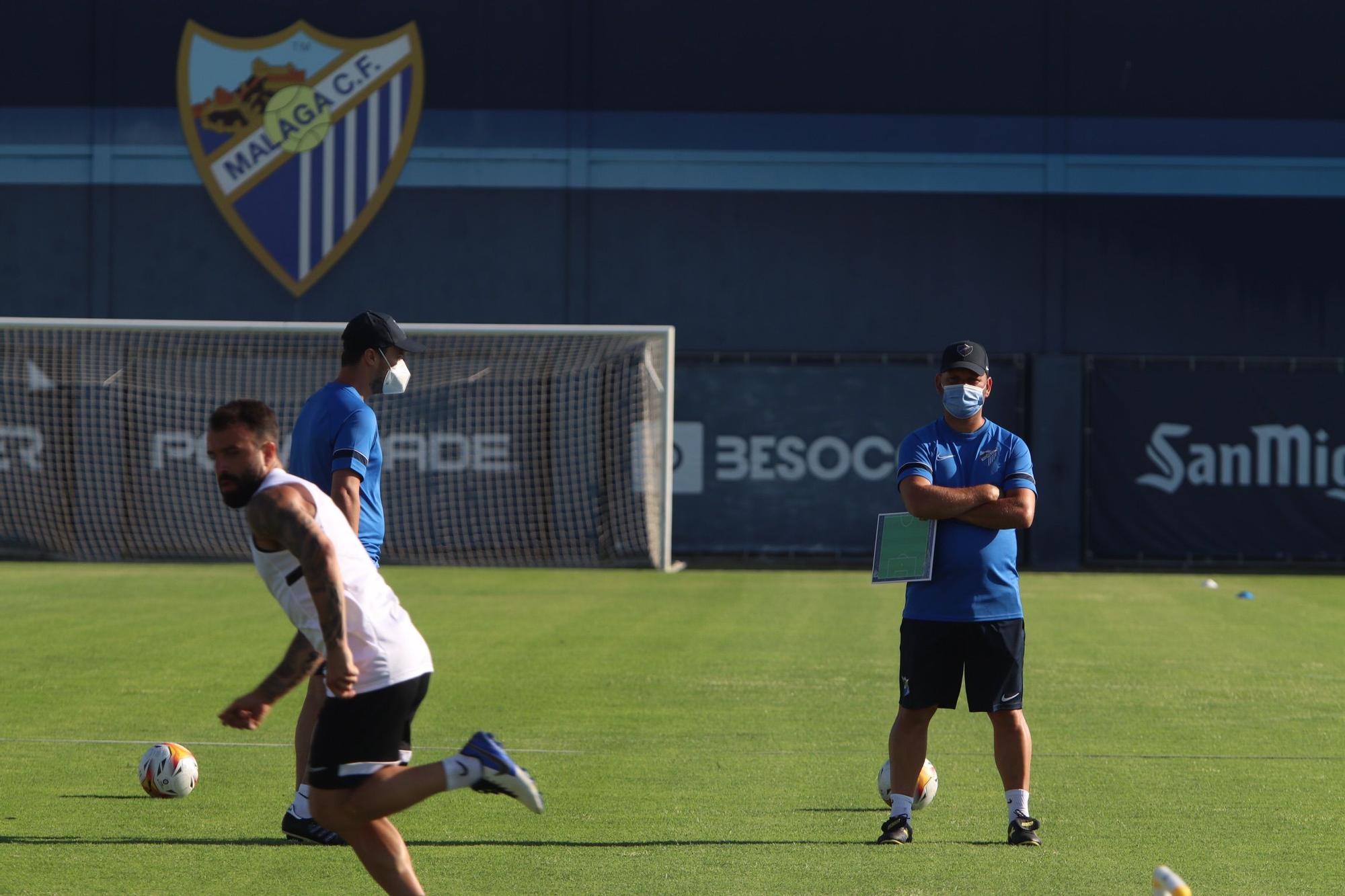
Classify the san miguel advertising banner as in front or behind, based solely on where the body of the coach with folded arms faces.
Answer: behind

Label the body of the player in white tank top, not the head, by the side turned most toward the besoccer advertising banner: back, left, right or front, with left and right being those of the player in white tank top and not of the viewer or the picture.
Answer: right

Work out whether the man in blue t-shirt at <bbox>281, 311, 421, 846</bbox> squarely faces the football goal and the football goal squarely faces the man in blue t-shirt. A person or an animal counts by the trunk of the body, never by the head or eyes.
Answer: no

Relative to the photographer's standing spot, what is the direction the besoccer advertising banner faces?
facing the viewer

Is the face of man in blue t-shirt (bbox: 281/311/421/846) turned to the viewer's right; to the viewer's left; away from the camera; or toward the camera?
to the viewer's right

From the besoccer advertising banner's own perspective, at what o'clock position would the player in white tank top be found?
The player in white tank top is roughly at 12 o'clock from the besoccer advertising banner.

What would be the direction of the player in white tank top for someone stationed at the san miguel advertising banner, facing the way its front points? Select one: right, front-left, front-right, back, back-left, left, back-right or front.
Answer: front

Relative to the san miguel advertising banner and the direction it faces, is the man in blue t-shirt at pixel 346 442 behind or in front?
in front

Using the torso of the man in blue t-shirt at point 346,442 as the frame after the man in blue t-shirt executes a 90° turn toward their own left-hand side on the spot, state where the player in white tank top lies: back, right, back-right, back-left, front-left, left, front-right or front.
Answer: back

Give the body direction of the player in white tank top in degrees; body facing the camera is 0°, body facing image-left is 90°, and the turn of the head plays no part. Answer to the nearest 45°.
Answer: approximately 90°

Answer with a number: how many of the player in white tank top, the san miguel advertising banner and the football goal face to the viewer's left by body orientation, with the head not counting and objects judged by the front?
1

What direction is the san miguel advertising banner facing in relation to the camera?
toward the camera

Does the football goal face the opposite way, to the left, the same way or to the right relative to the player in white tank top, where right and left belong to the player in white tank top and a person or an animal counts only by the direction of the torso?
to the left

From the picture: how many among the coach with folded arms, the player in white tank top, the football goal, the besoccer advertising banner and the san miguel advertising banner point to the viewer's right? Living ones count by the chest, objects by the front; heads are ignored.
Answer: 0

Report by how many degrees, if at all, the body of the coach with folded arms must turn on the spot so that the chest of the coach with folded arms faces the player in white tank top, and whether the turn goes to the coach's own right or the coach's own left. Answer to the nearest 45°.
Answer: approximately 45° to the coach's own right

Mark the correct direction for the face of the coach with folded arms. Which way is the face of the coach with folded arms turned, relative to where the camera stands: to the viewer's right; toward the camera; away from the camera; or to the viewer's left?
toward the camera

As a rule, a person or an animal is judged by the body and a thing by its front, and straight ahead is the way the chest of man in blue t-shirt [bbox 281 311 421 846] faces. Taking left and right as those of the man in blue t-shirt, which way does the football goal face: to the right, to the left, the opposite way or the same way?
to the right

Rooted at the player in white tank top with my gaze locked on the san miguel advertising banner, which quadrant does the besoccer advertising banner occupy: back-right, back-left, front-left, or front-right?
front-left

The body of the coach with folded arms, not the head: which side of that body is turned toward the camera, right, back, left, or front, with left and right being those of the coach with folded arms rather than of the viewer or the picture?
front

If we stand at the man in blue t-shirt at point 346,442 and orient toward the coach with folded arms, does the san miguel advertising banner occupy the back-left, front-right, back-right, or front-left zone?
front-left
